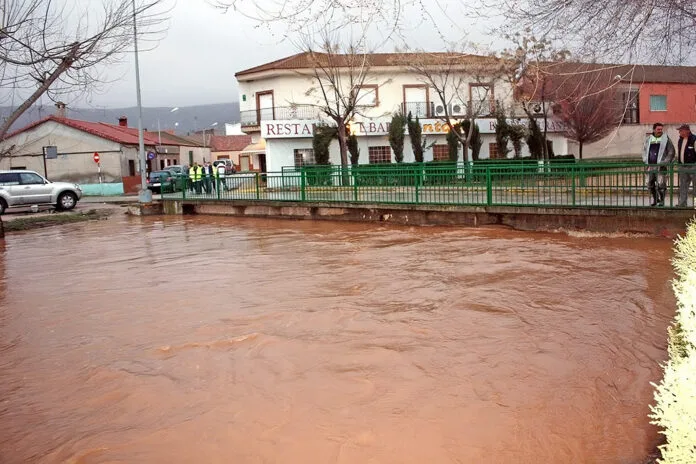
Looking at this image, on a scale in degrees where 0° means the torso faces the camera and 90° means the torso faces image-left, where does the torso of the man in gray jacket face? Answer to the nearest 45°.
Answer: approximately 0°

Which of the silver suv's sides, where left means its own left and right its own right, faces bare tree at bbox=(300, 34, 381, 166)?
front

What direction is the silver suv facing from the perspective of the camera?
to the viewer's right

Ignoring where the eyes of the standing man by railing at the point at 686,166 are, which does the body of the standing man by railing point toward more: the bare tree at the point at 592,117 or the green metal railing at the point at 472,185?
the green metal railing

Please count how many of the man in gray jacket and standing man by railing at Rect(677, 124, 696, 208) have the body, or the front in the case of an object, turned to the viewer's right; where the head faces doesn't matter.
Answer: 0

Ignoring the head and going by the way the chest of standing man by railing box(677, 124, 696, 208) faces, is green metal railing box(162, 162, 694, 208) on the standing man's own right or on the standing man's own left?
on the standing man's own right

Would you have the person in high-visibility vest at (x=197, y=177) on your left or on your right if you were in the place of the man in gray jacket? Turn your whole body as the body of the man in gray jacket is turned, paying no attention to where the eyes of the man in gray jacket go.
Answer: on your right

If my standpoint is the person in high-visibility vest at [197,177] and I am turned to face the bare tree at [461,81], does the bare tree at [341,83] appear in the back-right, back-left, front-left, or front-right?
front-left

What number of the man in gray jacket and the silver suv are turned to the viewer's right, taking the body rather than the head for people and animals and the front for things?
1

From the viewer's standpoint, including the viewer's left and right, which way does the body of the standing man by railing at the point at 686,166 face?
facing the viewer and to the left of the viewer
